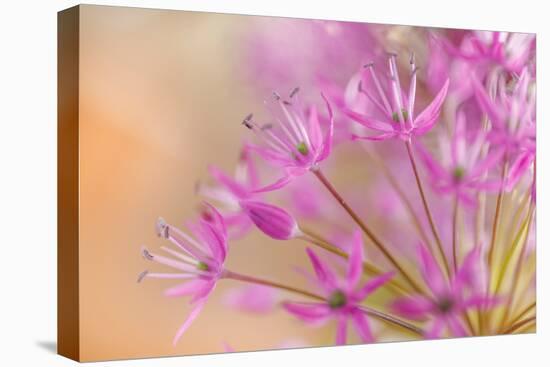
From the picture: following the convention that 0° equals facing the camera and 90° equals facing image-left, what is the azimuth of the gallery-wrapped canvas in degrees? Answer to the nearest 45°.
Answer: approximately 315°
